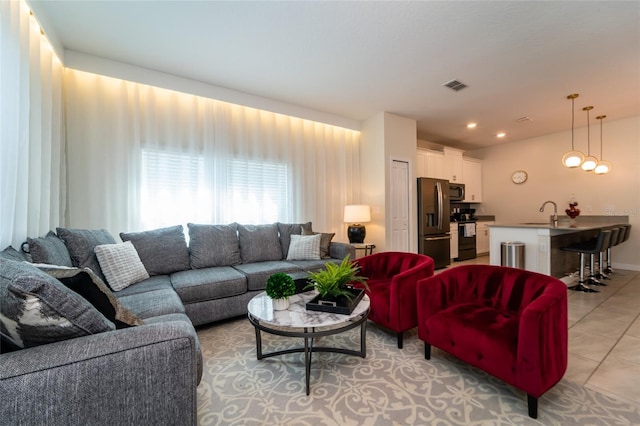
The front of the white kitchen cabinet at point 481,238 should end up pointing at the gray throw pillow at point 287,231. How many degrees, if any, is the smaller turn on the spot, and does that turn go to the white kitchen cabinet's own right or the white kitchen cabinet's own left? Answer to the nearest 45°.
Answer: approximately 90° to the white kitchen cabinet's own right

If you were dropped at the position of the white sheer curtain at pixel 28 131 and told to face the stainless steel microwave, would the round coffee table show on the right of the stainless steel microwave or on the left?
right

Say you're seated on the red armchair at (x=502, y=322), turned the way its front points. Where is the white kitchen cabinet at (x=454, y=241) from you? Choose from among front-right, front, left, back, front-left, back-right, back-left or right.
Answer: back-right

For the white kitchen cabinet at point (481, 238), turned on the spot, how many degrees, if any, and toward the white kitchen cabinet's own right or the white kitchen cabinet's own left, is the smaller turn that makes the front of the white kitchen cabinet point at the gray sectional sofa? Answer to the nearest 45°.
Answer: approximately 45° to the white kitchen cabinet's own right

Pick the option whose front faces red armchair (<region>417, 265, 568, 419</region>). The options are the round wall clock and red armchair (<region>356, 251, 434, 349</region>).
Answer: the round wall clock

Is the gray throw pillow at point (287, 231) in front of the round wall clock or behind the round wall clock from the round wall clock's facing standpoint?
in front

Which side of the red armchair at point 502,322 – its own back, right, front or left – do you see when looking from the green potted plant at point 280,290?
front

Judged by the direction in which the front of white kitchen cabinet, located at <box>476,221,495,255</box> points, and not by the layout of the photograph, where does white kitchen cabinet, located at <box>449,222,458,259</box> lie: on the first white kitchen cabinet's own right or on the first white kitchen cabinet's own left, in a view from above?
on the first white kitchen cabinet's own right

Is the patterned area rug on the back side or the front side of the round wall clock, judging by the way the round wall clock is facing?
on the front side

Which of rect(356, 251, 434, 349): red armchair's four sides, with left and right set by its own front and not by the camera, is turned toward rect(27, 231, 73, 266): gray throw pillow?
front

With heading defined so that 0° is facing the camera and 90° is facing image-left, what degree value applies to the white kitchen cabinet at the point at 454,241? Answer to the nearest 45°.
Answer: approximately 315°

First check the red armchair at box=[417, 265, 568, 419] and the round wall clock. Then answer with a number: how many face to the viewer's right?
0

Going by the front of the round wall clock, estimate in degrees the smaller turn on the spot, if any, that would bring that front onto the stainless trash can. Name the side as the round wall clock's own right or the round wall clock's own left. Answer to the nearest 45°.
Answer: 0° — it already faces it
